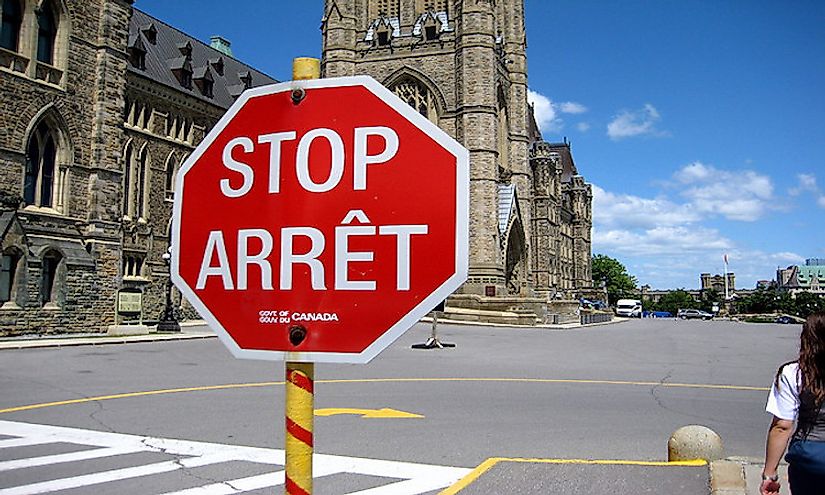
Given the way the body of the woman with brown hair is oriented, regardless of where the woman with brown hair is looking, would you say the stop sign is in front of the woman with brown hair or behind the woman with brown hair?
behind

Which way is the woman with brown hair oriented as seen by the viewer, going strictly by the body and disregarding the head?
away from the camera

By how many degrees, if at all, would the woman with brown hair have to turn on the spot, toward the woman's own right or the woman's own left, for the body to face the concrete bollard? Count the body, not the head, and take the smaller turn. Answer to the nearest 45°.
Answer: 0° — they already face it

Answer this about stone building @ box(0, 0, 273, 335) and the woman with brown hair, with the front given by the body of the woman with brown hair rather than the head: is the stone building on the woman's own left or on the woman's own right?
on the woman's own left

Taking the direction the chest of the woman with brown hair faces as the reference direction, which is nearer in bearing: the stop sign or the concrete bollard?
the concrete bollard

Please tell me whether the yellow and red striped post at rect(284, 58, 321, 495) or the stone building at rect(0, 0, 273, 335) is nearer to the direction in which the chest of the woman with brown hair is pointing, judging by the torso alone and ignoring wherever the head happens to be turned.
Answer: the stone building

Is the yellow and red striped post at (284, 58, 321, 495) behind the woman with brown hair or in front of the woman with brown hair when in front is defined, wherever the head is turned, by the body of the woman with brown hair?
behind

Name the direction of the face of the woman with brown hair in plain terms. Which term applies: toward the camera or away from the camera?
away from the camera
